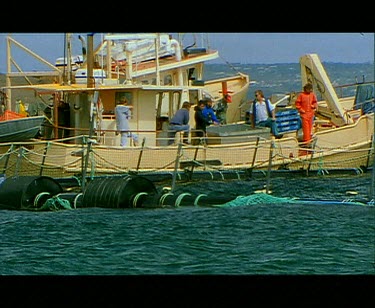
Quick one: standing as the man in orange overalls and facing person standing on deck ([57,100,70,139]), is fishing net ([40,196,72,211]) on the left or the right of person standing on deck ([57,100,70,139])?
left

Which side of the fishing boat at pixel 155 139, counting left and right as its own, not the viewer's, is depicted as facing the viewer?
right

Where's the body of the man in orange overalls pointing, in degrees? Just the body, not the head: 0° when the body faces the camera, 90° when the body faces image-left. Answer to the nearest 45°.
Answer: approximately 0°

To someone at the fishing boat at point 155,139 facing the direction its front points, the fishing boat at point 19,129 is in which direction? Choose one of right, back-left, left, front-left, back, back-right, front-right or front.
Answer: back
